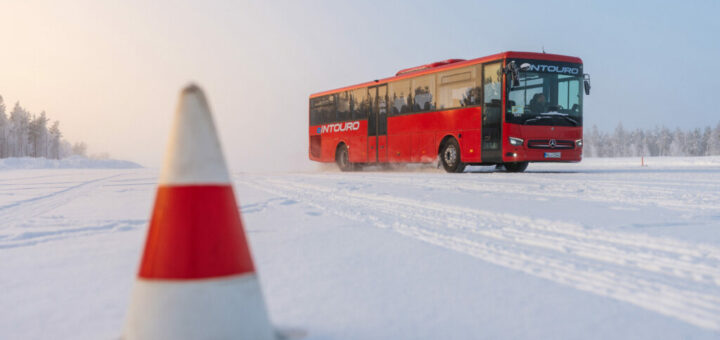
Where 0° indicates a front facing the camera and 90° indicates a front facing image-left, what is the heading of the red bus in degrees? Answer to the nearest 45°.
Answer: approximately 315°
